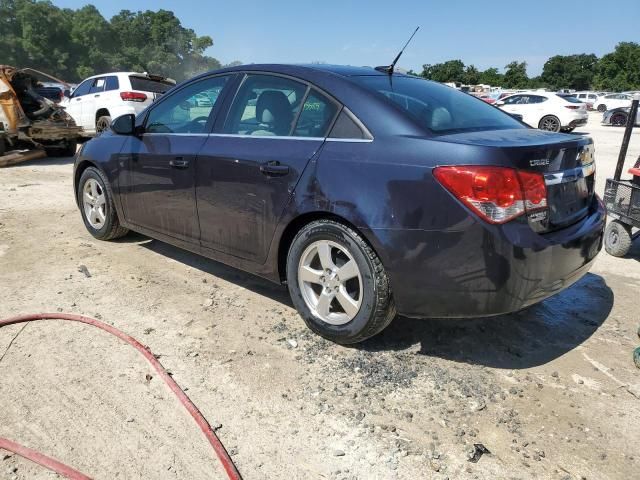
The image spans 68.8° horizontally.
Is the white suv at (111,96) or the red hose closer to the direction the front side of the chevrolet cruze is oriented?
the white suv

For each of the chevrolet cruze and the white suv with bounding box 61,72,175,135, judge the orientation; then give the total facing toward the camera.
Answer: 0

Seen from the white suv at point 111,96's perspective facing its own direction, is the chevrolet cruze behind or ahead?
behind

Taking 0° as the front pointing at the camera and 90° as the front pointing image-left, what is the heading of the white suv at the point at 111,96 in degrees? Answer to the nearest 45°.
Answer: approximately 135°

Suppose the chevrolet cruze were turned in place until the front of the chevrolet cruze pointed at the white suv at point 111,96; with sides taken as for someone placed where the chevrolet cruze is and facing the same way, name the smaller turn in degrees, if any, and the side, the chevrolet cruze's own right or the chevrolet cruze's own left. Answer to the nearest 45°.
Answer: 0° — it already faces it

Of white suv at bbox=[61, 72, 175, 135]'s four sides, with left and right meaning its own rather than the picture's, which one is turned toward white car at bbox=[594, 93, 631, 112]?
right

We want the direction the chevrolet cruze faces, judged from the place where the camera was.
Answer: facing away from the viewer and to the left of the viewer

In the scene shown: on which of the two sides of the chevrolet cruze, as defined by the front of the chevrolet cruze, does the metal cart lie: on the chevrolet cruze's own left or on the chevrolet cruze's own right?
on the chevrolet cruze's own right
